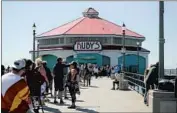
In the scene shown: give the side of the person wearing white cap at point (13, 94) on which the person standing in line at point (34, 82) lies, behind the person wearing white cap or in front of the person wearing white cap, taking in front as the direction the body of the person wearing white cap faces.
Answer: in front

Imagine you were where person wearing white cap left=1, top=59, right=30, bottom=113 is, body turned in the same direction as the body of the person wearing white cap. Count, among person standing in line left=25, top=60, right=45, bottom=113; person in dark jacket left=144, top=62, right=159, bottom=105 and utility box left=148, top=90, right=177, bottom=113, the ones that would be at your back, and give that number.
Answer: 0

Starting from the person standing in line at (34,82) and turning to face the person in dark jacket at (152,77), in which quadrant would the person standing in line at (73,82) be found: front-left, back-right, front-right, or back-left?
front-left

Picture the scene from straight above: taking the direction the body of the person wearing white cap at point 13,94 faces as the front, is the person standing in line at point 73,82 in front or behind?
in front

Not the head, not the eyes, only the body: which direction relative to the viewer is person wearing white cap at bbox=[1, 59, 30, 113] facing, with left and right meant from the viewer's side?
facing away from the viewer and to the right of the viewer
